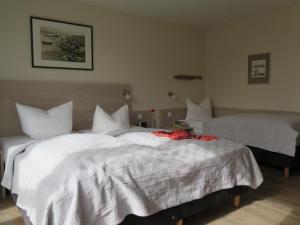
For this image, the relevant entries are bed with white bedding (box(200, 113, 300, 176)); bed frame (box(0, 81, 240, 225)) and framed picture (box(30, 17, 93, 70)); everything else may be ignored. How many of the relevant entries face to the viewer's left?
0

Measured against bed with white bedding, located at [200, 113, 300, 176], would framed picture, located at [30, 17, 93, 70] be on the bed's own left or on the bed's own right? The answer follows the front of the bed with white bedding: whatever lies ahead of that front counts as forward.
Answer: on the bed's own right

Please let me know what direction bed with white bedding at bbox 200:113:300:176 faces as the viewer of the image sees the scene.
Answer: facing the viewer and to the right of the viewer

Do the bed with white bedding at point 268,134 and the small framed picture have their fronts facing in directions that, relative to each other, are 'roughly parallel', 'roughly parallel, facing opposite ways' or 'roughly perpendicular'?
roughly perpendicular

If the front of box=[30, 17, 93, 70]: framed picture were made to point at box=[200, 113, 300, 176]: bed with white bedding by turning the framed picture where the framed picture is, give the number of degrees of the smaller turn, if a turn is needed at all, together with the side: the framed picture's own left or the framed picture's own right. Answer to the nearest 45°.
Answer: approximately 45° to the framed picture's own left

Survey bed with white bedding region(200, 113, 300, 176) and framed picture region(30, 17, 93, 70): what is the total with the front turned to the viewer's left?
0

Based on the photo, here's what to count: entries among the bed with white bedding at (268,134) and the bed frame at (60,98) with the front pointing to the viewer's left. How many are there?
0

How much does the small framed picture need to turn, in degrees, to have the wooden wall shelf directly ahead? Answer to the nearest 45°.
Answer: approximately 45° to its right

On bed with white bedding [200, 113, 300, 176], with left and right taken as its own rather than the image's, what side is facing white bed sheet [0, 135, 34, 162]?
right

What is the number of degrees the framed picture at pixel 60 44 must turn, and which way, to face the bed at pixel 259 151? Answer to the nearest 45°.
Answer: approximately 45° to its left
